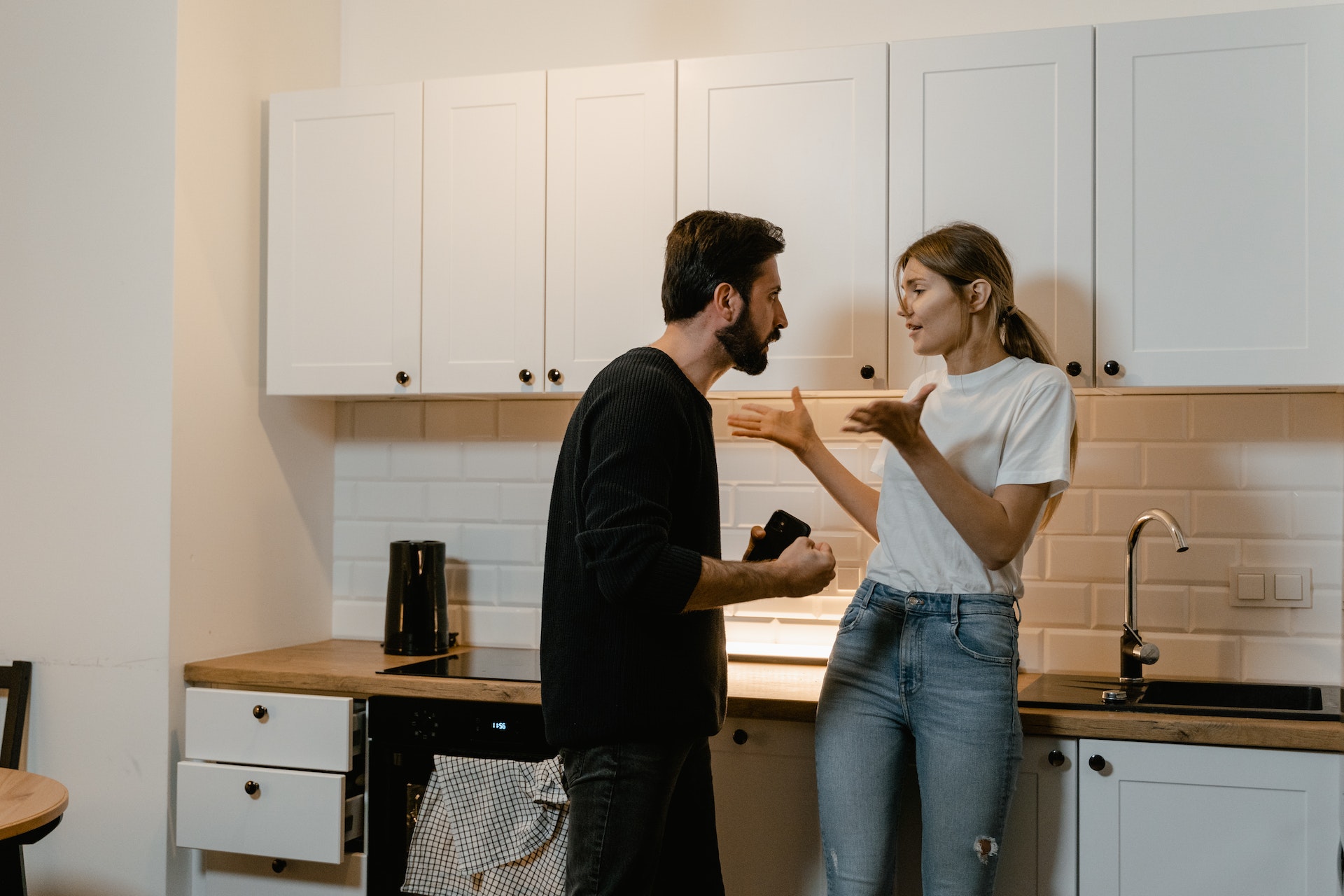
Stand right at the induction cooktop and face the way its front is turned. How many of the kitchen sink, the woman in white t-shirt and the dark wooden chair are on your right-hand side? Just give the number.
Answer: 1

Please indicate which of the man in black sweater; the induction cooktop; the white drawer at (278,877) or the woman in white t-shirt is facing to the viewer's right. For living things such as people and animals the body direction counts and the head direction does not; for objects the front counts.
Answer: the man in black sweater

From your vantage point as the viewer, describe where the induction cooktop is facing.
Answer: facing the viewer

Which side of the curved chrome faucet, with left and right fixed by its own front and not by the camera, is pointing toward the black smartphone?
right

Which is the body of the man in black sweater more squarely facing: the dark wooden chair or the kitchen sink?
the kitchen sink

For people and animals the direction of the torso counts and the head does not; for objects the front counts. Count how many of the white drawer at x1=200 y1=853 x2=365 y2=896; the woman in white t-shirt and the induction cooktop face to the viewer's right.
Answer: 0

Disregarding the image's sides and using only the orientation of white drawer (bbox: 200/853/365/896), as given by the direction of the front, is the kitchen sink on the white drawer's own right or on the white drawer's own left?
on the white drawer's own left

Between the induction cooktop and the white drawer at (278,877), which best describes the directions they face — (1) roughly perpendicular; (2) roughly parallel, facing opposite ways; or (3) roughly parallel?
roughly parallel

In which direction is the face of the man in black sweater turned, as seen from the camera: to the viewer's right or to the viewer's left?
to the viewer's right

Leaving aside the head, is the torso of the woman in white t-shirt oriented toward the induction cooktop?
no

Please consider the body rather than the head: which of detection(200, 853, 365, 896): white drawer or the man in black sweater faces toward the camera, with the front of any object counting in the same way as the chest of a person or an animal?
the white drawer

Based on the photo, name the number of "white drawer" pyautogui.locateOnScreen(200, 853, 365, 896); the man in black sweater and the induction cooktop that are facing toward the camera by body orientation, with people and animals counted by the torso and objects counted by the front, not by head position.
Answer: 2

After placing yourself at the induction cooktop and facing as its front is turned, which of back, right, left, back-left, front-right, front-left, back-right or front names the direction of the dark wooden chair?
right

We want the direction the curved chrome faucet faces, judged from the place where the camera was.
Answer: facing the viewer and to the right of the viewer

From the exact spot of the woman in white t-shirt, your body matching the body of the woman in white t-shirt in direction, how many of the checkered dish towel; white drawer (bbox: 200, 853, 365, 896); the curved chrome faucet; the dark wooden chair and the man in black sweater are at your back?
1

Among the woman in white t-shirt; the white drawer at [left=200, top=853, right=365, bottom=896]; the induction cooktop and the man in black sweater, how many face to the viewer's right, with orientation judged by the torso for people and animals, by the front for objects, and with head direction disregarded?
1

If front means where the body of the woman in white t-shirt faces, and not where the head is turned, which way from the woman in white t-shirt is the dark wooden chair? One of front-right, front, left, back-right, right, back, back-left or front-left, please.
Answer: front-right

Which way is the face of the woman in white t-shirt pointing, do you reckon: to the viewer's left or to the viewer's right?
to the viewer's left

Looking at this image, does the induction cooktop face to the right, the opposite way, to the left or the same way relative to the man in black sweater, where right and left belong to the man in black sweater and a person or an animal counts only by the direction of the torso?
to the right
